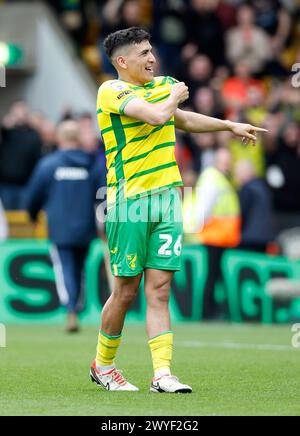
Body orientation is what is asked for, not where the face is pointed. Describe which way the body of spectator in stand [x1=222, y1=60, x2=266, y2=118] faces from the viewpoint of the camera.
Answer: toward the camera

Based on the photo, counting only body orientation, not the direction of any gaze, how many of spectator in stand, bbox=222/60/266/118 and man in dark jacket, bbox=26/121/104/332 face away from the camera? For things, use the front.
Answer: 1

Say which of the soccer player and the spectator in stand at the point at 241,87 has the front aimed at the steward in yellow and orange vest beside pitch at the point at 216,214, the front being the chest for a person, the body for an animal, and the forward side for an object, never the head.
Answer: the spectator in stand at the point at 241,87

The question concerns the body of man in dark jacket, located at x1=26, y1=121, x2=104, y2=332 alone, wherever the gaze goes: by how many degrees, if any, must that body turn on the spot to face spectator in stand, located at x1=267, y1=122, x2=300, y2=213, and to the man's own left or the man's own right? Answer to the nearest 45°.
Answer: approximately 45° to the man's own right

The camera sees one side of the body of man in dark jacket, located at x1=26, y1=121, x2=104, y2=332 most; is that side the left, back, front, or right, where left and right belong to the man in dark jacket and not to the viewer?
back

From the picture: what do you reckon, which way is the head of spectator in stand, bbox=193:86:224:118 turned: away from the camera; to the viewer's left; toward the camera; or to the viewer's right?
toward the camera

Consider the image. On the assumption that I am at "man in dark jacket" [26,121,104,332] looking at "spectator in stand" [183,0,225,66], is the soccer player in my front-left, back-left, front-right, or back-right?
back-right

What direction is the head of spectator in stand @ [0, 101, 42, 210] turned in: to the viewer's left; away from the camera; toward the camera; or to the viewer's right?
toward the camera

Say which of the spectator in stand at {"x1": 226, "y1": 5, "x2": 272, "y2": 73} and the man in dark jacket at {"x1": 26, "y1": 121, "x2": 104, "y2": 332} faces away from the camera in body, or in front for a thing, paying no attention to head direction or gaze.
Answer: the man in dark jacket

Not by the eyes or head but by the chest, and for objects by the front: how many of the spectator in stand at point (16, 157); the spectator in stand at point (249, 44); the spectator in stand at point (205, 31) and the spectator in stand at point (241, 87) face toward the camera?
4

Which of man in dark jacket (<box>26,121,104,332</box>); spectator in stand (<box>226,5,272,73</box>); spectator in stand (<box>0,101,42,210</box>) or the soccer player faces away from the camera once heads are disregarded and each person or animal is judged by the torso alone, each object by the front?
the man in dark jacket

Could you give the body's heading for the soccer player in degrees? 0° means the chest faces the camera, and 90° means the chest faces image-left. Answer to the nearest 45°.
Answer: approximately 315°

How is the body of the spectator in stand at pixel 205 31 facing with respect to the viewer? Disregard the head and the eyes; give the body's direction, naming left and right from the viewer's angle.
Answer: facing the viewer

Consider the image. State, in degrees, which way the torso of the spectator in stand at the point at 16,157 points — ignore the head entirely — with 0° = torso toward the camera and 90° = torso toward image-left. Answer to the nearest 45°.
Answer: approximately 0°

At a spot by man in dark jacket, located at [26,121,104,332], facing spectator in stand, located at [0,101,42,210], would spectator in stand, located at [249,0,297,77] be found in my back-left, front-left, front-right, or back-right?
front-right

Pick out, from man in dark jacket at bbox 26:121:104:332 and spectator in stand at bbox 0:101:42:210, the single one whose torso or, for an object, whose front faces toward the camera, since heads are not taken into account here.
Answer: the spectator in stand
